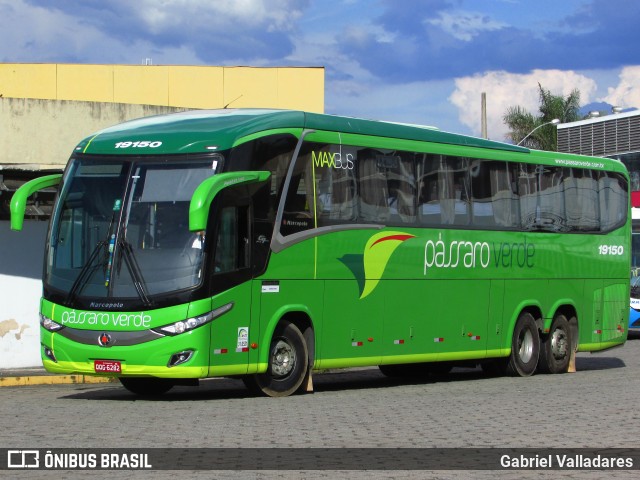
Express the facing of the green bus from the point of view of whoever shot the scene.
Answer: facing the viewer and to the left of the viewer

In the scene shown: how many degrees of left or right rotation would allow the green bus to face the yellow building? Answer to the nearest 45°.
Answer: approximately 135° to its right
